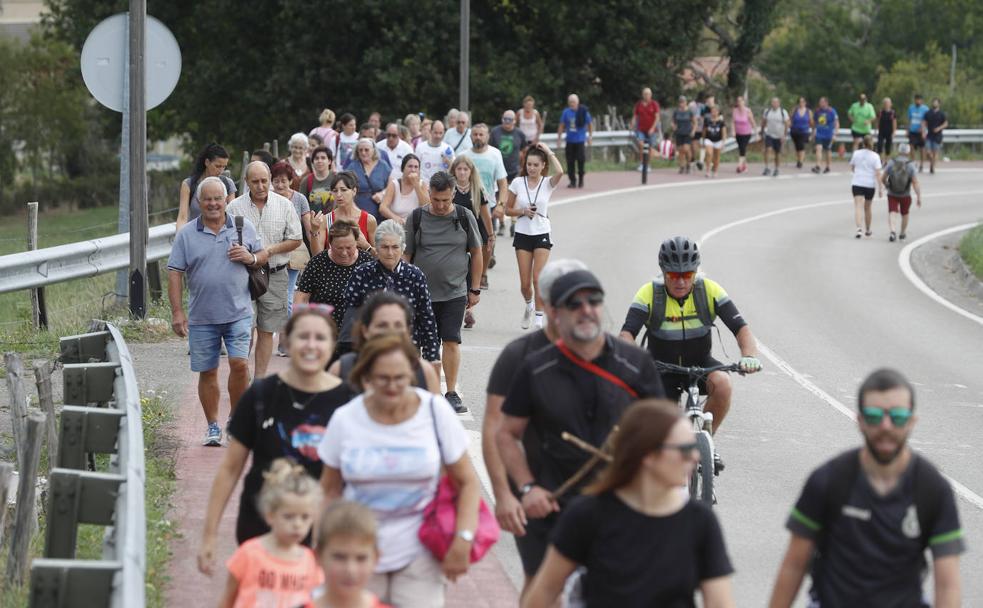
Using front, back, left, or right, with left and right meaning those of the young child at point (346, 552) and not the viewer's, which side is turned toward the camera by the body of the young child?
front

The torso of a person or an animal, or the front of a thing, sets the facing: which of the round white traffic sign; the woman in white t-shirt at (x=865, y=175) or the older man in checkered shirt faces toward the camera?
the older man in checkered shirt

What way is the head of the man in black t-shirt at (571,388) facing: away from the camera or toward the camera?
toward the camera

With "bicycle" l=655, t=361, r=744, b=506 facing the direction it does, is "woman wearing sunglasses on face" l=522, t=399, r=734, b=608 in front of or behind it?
in front

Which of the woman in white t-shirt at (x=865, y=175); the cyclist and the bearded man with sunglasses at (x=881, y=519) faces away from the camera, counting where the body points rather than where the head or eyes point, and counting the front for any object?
the woman in white t-shirt

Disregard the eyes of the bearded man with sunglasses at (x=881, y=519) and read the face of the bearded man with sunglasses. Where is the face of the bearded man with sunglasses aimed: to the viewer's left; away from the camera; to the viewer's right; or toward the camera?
toward the camera

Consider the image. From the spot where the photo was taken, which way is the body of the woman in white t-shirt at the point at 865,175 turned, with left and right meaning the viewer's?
facing away from the viewer

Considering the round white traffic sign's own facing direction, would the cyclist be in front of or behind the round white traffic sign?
behind

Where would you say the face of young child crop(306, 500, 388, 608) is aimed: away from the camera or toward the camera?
toward the camera

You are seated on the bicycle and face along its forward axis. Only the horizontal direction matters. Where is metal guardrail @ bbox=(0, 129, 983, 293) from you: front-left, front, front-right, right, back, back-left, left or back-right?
back-right

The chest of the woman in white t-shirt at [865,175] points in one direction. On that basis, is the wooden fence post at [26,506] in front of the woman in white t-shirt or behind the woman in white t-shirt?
behind

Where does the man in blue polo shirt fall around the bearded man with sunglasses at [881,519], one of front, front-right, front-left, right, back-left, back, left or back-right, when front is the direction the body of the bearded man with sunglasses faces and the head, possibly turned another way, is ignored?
back-right

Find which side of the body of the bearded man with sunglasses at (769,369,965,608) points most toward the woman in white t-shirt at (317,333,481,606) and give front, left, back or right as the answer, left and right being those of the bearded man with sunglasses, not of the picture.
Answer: right

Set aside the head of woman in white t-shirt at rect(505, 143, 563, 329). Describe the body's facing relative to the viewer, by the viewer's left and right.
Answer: facing the viewer

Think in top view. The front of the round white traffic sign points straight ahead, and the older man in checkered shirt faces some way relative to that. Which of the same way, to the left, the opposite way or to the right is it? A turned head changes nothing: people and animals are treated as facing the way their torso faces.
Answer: the opposite way

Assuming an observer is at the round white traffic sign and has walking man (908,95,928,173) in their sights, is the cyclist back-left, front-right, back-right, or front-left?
back-right
